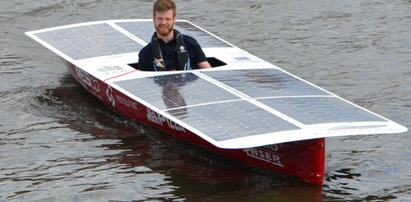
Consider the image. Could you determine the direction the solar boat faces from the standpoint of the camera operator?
facing the viewer and to the right of the viewer

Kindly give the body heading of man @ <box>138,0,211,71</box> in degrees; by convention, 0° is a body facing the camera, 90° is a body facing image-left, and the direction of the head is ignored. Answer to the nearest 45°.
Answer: approximately 0°
